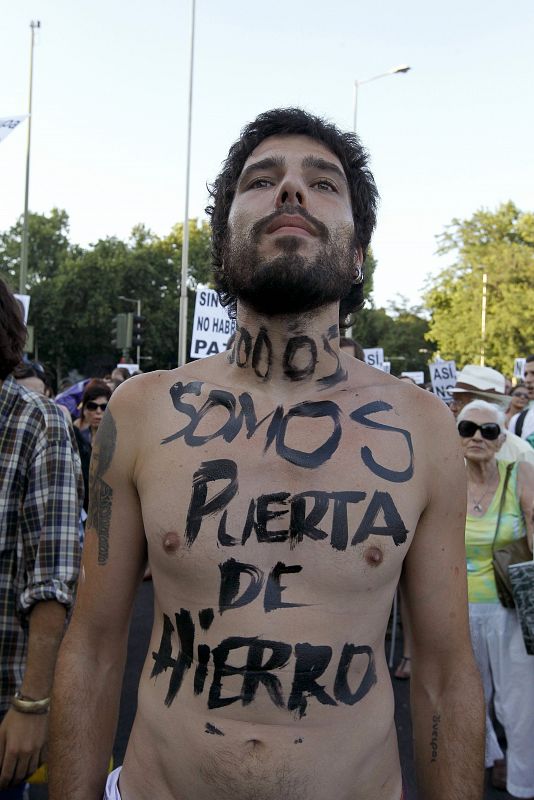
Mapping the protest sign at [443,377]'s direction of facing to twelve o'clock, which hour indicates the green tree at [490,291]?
The green tree is roughly at 6 o'clock from the protest sign.

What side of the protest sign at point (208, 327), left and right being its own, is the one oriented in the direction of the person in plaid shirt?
front

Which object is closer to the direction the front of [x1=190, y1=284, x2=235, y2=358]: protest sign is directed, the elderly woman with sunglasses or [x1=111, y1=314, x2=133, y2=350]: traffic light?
the elderly woman with sunglasses

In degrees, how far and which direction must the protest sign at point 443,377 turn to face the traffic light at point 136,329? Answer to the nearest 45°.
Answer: approximately 135° to its right

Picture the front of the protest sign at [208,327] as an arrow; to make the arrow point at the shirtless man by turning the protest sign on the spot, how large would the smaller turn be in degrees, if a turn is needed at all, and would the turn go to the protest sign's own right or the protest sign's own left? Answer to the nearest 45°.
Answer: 0° — it already faces them

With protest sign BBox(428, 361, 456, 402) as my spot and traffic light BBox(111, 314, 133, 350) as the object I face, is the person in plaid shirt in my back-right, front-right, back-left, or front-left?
back-left

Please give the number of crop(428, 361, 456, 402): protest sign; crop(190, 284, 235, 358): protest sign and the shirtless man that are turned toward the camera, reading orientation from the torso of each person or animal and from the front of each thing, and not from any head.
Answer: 3

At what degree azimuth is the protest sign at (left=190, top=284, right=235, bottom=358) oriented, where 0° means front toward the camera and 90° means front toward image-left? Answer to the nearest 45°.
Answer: approximately 0°

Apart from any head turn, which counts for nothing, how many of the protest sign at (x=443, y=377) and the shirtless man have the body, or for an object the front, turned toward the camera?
2
